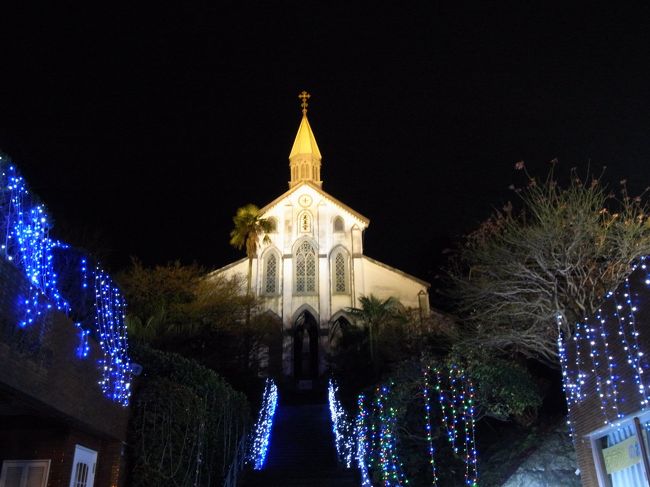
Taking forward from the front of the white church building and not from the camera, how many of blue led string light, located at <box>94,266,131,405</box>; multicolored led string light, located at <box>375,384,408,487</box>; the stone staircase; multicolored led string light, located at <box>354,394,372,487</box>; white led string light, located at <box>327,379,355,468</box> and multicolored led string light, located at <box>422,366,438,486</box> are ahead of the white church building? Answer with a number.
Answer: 6

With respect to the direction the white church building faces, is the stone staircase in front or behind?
in front

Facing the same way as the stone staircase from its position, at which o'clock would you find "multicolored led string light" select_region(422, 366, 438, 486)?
The multicolored led string light is roughly at 10 o'clock from the stone staircase.

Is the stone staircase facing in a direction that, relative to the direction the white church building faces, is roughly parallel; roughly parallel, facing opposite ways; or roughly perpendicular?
roughly parallel

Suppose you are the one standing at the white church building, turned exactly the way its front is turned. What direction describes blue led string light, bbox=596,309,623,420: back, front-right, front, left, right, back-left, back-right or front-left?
front

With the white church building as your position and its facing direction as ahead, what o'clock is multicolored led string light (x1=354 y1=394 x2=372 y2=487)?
The multicolored led string light is roughly at 12 o'clock from the white church building.

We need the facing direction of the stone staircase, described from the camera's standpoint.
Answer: facing the viewer

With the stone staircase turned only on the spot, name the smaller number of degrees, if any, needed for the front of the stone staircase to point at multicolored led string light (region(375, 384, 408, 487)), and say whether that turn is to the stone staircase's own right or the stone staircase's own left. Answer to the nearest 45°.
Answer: approximately 45° to the stone staircase's own left

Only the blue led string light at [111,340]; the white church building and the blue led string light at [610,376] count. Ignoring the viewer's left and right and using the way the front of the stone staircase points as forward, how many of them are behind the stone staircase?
1

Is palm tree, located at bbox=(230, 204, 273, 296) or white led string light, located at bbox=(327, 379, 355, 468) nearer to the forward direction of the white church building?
the white led string light

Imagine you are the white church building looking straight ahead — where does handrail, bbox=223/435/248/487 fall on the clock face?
The handrail is roughly at 12 o'clock from the white church building.

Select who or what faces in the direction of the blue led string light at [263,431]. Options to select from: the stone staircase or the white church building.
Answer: the white church building

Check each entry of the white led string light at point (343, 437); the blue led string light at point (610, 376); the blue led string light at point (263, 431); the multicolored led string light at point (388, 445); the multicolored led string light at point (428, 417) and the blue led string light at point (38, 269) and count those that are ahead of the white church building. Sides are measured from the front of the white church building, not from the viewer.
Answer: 6

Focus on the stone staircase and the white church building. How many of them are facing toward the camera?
2

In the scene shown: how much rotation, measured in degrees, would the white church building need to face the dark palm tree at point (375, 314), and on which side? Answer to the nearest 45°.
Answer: approximately 45° to its left

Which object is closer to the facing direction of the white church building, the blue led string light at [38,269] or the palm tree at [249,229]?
the blue led string light

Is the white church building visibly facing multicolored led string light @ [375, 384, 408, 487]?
yes
